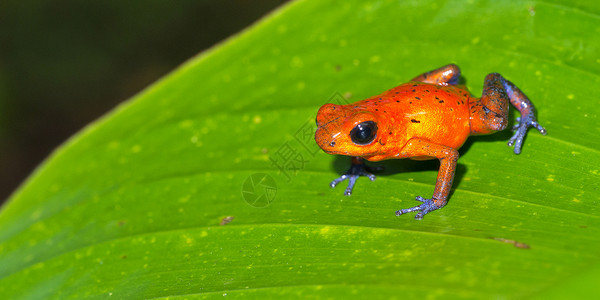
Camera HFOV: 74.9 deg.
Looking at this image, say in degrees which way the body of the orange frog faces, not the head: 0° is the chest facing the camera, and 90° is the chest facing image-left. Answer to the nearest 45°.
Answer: approximately 45°
